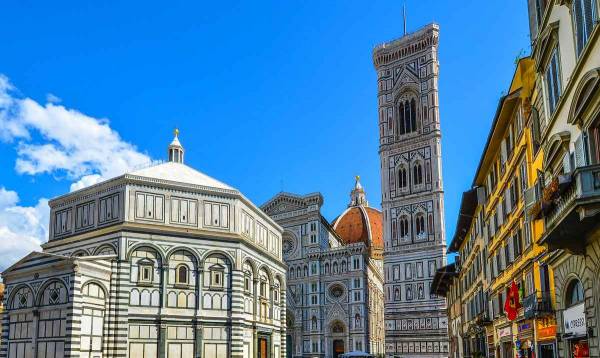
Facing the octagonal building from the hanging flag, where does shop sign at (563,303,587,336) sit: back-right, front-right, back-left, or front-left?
back-left

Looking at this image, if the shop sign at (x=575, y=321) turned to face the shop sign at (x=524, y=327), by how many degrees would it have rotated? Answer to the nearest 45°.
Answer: approximately 135° to its right

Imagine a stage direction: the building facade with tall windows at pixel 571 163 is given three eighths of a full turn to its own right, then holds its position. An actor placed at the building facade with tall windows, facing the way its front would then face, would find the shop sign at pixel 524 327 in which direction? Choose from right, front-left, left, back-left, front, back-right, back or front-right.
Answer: front

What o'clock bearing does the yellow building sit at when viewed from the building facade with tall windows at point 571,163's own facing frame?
The yellow building is roughly at 4 o'clock from the building facade with tall windows.

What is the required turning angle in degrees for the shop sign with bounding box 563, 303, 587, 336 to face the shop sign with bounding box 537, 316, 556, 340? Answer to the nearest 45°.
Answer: approximately 135° to its right

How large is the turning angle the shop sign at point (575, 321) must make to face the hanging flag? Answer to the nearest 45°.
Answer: approximately 135° to its right

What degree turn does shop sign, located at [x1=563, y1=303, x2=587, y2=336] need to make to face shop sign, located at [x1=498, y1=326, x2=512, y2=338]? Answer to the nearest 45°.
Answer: approximately 135° to its right

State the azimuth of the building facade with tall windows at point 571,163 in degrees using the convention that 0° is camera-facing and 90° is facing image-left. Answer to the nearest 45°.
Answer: approximately 45°

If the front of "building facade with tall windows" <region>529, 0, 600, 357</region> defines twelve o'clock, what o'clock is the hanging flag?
The hanging flag is roughly at 4 o'clock from the building facade with tall windows.
